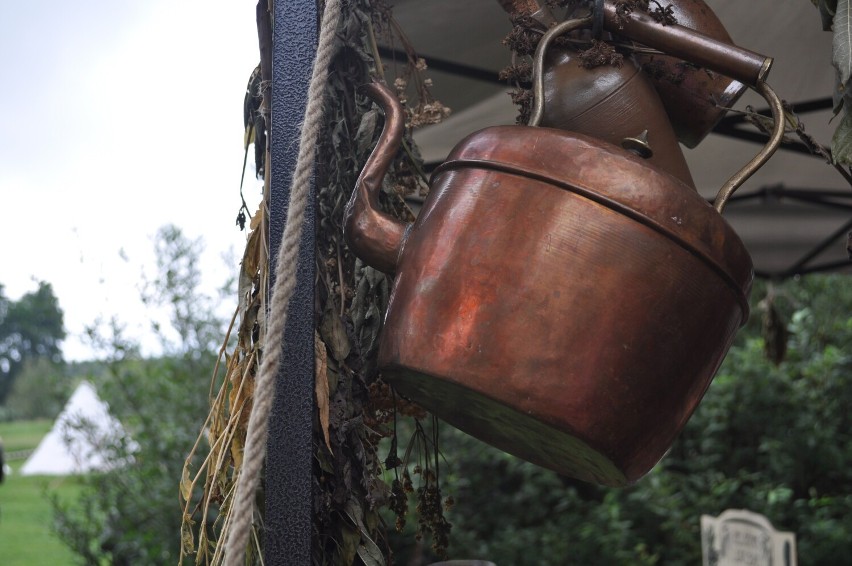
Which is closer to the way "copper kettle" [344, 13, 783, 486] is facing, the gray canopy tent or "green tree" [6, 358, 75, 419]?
the green tree

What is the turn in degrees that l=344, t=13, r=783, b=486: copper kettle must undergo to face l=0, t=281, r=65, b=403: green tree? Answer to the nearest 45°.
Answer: approximately 45° to its right

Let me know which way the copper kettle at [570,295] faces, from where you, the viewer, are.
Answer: facing to the left of the viewer

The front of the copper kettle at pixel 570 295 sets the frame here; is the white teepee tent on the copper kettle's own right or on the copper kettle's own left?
on the copper kettle's own right

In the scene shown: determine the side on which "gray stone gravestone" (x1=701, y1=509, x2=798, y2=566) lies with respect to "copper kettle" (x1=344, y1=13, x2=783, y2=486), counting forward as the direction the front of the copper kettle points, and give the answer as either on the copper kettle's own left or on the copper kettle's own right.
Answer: on the copper kettle's own right

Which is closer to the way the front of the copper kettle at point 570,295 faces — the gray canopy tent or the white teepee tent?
the white teepee tent

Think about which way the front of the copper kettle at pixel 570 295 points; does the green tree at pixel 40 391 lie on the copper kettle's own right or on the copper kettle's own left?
on the copper kettle's own right
